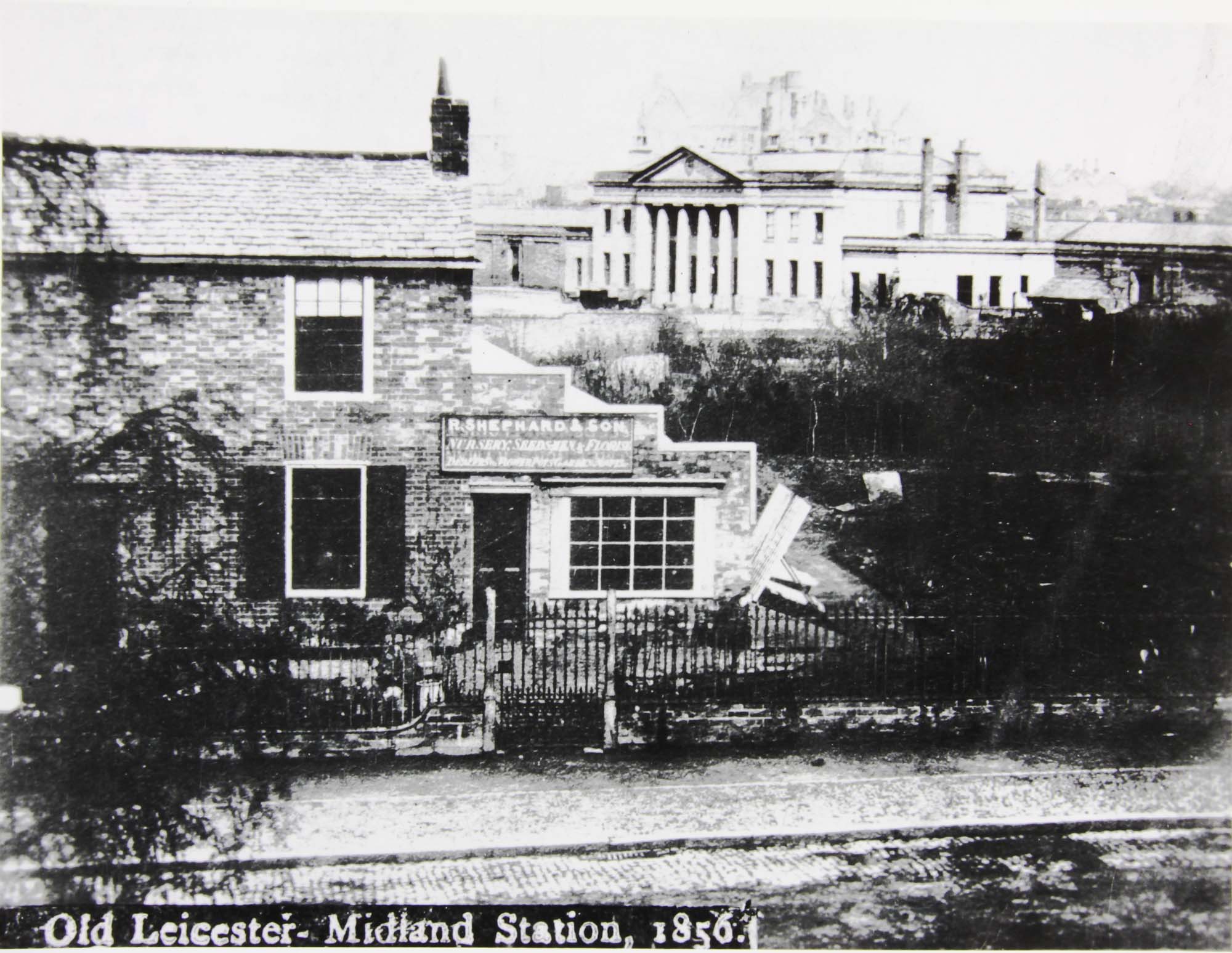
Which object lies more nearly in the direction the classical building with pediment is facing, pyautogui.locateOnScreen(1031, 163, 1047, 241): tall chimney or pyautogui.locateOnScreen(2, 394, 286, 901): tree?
the tree

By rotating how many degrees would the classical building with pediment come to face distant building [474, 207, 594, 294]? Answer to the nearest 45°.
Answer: approximately 45° to its right

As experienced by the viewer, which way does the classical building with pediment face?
facing the viewer and to the left of the viewer
